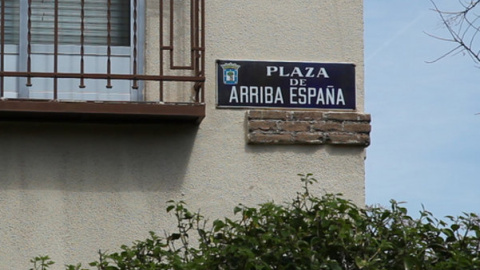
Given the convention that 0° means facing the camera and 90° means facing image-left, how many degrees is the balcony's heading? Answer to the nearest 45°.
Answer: approximately 0°

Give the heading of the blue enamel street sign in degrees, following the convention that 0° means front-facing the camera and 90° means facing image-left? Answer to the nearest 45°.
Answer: approximately 0°

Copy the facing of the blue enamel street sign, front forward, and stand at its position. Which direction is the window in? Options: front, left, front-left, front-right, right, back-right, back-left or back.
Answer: right
